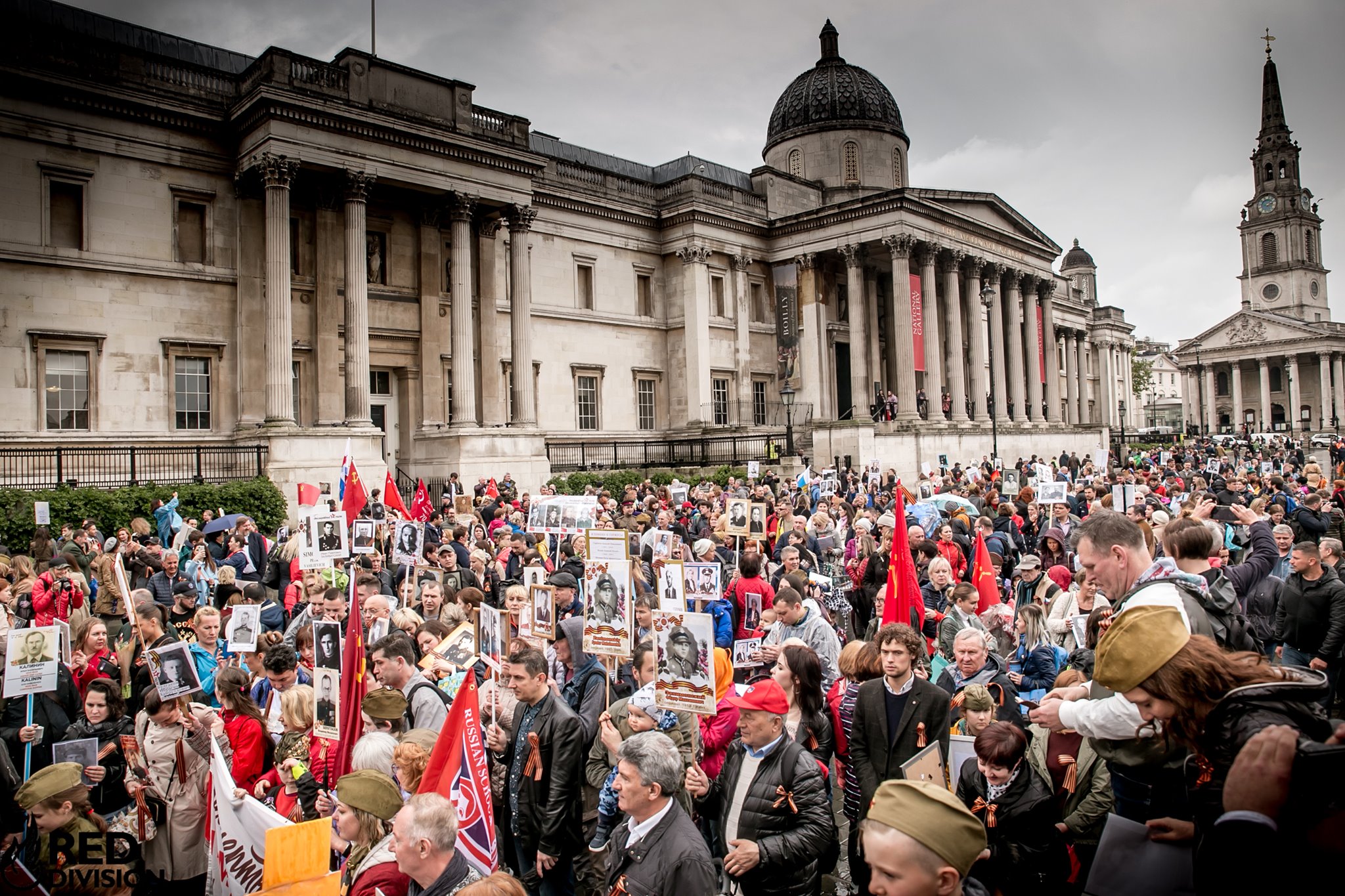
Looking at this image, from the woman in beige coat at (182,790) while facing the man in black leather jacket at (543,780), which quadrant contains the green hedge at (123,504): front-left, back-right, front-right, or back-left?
back-left

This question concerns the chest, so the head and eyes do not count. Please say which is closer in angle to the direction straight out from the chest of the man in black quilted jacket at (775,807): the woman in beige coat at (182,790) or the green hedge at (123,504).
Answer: the woman in beige coat

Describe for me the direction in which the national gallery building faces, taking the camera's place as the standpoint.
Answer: facing the viewer and to the right of the viewer

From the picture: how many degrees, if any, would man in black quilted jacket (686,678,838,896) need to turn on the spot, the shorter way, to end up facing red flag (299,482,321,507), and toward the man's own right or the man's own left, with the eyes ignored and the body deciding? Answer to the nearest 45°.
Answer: approximately 90° to the man's own right

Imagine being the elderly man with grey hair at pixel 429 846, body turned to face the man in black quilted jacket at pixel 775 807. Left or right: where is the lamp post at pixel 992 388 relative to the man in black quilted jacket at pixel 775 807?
left

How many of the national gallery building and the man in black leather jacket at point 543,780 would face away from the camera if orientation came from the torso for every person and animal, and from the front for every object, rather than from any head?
0

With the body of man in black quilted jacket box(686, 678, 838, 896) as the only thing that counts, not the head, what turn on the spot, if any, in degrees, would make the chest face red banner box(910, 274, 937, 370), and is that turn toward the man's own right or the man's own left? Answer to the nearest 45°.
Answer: approximately 135° to the man's own right

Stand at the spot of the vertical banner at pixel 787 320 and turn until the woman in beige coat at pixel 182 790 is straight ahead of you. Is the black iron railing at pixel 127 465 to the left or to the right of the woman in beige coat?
right

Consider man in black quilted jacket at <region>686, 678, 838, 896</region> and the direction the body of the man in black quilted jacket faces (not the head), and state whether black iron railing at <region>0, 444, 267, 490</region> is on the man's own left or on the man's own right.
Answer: on the man's own right

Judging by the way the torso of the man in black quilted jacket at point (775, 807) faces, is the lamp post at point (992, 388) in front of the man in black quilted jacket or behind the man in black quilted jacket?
behind

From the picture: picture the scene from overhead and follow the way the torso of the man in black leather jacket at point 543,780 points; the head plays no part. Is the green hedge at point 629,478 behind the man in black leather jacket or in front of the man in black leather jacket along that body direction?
behind

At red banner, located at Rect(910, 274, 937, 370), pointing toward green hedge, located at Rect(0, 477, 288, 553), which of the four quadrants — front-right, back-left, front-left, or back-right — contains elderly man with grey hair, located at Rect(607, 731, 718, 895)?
front-left

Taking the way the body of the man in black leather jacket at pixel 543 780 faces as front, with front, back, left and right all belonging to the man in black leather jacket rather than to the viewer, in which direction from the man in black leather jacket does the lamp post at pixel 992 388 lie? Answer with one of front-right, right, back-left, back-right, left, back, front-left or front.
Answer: back

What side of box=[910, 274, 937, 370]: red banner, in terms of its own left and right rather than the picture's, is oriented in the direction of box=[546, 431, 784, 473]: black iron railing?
right

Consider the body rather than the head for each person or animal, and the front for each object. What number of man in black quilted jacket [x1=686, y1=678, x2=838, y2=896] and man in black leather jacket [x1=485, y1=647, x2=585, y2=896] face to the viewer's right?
0

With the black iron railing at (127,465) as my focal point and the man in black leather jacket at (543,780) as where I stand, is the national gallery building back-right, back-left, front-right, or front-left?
front-right
